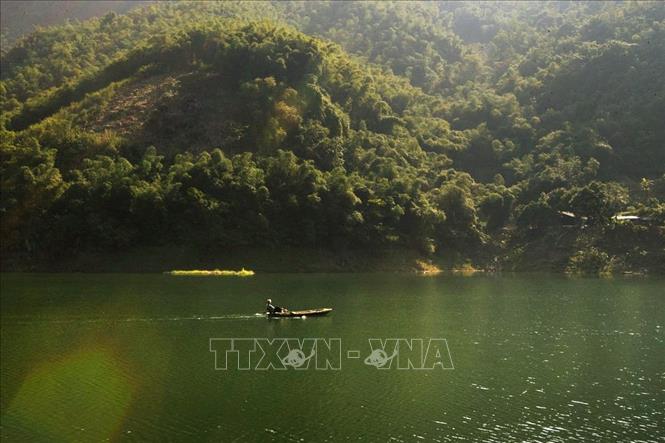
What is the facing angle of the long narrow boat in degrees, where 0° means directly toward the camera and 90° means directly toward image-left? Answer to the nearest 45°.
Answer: approximately 270°
